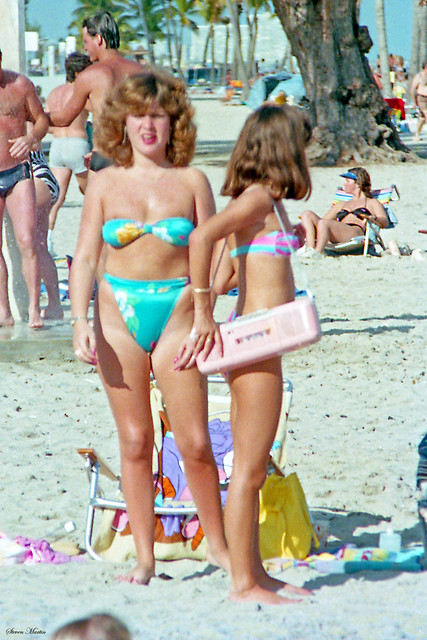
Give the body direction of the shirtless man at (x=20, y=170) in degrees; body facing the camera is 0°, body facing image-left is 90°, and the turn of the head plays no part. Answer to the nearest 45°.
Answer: approximately 0°

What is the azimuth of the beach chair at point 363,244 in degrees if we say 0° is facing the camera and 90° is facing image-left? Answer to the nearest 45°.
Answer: approximately 45°

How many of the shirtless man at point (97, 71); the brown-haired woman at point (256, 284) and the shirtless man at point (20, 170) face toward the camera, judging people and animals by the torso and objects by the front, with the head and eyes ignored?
1

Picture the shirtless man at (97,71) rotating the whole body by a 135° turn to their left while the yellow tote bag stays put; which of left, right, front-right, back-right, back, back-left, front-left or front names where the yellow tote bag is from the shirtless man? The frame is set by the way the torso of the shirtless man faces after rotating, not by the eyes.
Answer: front

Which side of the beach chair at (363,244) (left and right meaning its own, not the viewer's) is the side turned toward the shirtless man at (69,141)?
front

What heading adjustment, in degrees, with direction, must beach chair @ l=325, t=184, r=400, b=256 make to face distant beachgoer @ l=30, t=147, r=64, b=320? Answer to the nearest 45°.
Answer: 0° — it already faces them
